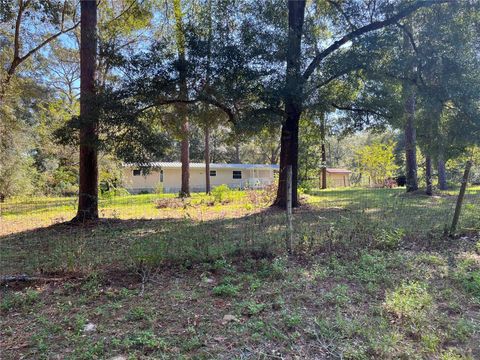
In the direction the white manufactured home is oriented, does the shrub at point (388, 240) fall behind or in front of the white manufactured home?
in front

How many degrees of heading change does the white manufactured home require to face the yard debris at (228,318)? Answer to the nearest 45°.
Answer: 0° — it already faces it

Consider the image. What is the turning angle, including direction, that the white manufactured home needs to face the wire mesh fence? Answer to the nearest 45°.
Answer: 0° — it already faces it

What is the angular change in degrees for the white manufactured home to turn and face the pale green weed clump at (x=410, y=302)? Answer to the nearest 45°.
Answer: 0° — it already faces it

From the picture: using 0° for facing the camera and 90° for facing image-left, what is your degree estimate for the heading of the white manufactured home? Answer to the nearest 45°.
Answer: approximately 0°

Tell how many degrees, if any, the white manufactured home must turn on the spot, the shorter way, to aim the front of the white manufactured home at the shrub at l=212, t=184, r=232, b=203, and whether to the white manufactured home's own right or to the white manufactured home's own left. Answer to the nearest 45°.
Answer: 0° — it already faces it

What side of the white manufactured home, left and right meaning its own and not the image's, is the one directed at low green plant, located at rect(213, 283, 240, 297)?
front

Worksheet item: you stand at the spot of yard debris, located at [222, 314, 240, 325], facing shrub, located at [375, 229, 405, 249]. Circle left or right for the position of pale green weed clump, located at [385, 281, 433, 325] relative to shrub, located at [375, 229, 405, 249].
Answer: right

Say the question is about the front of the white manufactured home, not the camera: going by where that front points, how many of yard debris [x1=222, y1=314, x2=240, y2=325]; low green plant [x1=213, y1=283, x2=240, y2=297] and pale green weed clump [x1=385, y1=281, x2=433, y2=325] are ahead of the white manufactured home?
3
